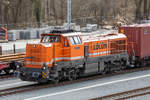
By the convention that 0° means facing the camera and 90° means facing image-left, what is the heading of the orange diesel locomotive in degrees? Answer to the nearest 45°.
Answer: approximately 45°

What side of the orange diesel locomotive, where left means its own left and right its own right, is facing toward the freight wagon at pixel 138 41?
back

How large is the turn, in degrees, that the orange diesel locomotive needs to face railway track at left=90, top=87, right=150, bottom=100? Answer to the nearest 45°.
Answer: approximately 90° to its left
